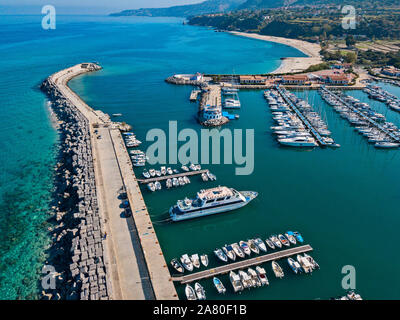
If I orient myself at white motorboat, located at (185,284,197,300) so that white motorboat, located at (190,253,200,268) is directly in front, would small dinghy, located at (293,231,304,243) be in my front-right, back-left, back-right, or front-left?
front-right

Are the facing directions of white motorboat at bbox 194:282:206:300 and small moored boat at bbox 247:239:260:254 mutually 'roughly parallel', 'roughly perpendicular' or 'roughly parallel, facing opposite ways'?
roughly parallel, facing opposite ways

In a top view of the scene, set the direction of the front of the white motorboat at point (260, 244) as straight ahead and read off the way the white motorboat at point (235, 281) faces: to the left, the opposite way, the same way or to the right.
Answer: the opposite way

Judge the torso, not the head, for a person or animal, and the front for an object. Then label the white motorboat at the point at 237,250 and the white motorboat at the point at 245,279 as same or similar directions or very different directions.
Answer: very different directions

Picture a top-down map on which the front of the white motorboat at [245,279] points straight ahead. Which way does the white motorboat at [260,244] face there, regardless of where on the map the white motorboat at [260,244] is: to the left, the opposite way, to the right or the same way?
the opposite way
